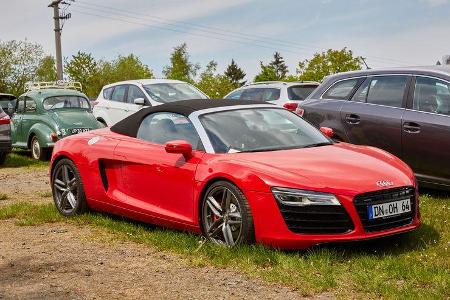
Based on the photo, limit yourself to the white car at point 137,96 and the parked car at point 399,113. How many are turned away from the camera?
0

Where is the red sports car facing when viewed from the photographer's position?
facing the viewer and to the right of the viewer

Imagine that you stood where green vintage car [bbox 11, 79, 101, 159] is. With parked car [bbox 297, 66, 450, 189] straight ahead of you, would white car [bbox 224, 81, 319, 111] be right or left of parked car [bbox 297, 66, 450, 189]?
left

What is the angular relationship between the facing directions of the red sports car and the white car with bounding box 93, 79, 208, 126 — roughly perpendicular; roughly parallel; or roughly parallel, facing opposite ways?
roughly parallel

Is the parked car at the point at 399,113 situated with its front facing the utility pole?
no

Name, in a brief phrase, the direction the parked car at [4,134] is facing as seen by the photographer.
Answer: facing away from the viewer and to the left of the viewer

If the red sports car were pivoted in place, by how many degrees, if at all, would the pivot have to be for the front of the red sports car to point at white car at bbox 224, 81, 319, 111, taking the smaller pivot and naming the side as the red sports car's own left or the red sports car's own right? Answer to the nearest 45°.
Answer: approximately 135° to the red sports car's own left

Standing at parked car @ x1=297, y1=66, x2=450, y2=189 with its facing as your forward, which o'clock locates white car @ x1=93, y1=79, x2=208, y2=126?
The white car is roughly at 6 o'clock from the parked car.

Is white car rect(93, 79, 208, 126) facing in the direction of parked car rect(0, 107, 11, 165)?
no

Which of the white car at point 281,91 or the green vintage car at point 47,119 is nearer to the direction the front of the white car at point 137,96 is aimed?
the white car

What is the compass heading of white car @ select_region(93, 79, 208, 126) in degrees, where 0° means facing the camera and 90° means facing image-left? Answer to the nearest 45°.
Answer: approximately 315°

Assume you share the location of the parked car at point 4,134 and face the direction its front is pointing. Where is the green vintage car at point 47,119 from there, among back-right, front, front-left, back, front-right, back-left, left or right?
right
